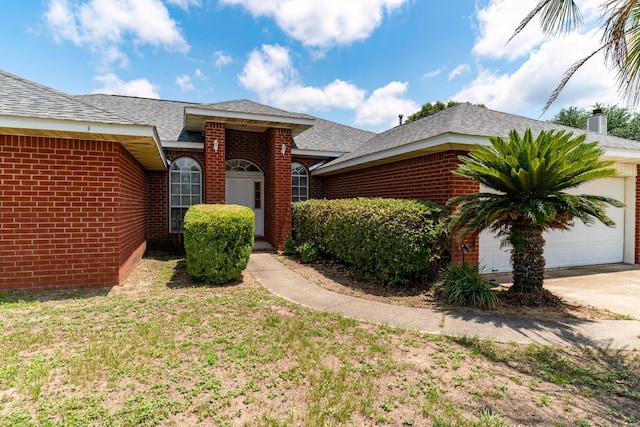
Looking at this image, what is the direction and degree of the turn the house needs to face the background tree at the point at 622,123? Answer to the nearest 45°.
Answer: approximately 135° to its left

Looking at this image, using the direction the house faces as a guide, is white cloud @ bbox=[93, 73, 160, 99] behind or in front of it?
behind

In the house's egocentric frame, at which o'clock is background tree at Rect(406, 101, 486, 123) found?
The background tree is roughly at 7 o'clock from the house.

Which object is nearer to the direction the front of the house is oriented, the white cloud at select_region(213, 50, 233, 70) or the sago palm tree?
the sago palm tree

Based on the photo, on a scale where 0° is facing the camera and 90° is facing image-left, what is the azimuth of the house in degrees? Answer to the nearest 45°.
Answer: approximately 0°

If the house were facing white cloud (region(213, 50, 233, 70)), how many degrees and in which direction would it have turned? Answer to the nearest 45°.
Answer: approximately 180°

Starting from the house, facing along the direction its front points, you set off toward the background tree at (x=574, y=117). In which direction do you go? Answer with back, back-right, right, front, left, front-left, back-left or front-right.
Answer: back-left
